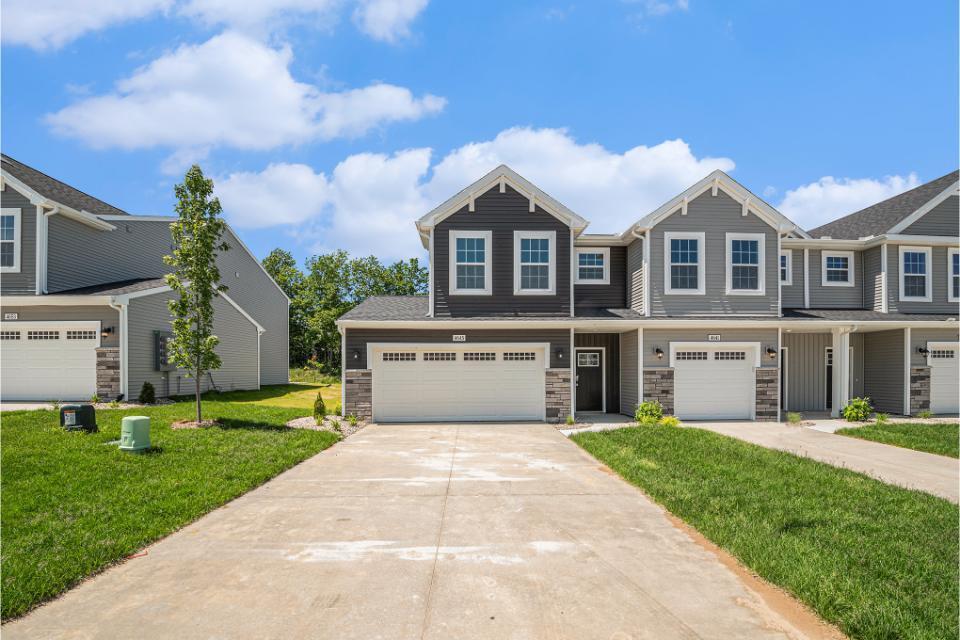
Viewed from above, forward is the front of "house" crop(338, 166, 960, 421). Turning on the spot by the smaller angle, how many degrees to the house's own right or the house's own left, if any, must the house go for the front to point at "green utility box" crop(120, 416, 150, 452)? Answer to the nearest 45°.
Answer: approximately 45° to the house's own right

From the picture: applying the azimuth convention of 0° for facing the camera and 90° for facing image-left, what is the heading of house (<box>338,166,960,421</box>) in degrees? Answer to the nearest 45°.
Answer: approximately 0°

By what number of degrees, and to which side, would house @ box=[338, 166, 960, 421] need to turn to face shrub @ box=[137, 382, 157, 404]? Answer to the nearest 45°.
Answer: approximately 90° to its right

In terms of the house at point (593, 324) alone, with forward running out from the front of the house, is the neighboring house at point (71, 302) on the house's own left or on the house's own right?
on the house's own right

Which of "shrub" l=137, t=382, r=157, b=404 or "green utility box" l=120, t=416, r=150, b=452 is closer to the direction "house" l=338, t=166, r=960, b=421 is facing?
the green utility box

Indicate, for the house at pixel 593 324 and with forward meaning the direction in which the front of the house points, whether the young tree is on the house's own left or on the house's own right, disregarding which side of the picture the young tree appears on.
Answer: on the house's own right
